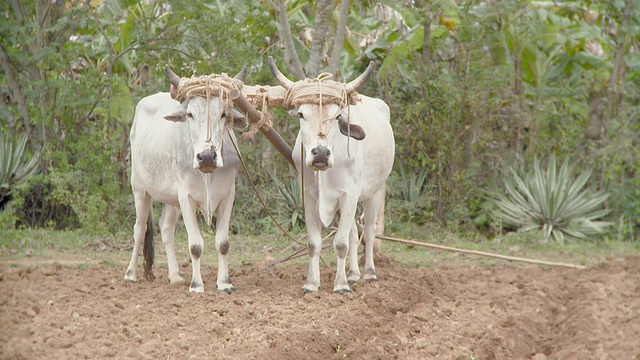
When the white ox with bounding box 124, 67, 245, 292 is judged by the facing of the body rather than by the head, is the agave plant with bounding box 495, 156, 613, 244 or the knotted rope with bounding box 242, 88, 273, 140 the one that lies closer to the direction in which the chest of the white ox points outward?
the knotted rope

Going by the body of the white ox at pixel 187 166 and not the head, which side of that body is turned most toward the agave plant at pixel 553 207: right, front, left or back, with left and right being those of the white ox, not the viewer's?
left

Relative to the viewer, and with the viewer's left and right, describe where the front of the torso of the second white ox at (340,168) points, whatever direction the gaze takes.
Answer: facing the viewer and to the left of the viewer

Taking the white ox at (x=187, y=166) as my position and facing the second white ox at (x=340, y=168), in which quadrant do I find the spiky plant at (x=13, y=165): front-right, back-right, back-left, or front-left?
back-left

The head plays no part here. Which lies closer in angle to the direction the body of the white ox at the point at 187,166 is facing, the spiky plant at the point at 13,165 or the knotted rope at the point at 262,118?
the knotted rope

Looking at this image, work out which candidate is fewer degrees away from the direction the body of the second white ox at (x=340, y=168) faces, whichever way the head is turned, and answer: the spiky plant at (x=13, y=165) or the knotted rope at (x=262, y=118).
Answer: the knotted rope

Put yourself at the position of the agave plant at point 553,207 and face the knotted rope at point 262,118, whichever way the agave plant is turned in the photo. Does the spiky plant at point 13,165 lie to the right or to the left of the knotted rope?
right

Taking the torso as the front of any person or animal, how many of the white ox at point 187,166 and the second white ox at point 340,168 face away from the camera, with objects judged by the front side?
0

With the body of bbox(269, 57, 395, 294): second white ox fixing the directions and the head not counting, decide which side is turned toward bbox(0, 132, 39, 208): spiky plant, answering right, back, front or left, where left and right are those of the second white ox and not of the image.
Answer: right

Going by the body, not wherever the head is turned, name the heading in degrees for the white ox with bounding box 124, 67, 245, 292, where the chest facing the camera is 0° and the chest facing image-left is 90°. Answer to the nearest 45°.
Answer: approximately 315°
